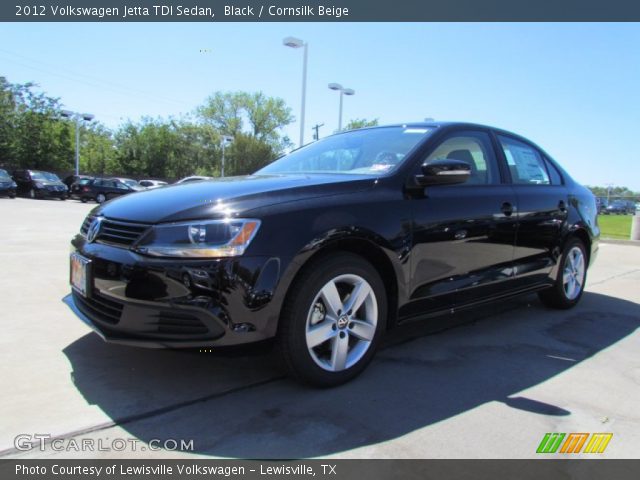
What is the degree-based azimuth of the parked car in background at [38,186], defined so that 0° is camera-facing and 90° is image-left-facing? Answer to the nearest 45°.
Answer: approximately 315°

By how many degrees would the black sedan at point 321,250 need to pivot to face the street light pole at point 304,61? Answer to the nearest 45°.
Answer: approximately 135° to its right

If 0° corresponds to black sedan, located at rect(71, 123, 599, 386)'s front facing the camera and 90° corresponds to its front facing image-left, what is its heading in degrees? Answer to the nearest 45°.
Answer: approximately 45°

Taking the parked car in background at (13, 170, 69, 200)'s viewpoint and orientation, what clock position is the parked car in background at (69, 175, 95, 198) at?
the parked car in background at (69, 175, 95, 198) is roughly at 10 o'clock from the parked car in background at (13, 170, 69, 200).

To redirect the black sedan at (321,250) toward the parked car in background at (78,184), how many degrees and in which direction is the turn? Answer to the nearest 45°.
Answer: approximately 90° to its right

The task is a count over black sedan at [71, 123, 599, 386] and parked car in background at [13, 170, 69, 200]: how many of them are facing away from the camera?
0

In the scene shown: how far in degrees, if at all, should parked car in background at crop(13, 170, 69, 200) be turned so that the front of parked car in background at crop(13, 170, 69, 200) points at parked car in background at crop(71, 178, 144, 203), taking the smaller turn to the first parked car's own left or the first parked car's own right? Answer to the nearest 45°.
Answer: approximately 45° to the first parked car's own left

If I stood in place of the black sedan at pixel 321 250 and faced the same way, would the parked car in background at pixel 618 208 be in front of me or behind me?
behind

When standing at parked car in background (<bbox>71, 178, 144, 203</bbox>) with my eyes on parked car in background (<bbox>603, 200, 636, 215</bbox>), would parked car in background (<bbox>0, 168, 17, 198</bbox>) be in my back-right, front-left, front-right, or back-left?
back-right

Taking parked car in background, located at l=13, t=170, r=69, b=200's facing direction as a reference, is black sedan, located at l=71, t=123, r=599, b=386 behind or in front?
in front

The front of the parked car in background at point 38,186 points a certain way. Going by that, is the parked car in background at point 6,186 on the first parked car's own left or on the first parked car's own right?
on the first parked car's own right
